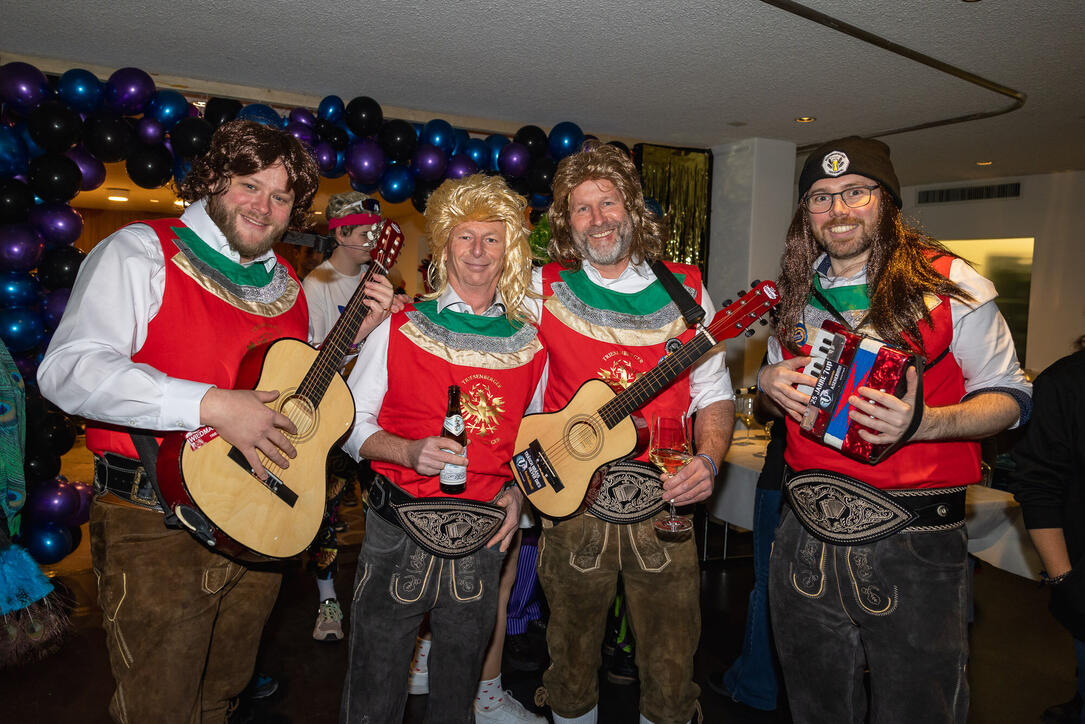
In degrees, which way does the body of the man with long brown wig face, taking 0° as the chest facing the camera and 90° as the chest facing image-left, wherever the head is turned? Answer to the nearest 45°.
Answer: approximately 0°

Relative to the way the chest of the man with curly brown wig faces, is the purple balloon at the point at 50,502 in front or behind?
behind

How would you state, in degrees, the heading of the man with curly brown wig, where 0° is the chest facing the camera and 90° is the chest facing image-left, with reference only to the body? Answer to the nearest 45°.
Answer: approximately 315°

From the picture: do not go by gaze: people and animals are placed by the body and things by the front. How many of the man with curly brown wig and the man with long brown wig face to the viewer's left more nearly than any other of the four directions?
0

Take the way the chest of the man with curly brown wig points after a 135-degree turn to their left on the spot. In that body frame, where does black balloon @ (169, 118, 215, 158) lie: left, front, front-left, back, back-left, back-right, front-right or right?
front

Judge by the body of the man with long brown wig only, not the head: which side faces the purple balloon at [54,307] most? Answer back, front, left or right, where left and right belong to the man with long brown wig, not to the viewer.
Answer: right

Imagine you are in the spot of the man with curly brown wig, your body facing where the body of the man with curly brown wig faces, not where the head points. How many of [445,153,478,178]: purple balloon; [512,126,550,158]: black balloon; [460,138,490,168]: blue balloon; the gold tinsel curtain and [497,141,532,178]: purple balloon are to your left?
5

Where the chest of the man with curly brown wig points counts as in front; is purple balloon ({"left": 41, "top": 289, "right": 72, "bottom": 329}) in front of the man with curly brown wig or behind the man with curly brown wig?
behind

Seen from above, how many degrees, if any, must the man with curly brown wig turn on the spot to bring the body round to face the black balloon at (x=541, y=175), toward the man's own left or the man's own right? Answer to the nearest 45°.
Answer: approximately 90° to the man's own left

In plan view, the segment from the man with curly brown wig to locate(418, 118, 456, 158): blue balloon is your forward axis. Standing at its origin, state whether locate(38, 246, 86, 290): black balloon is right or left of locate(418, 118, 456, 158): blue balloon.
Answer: left
